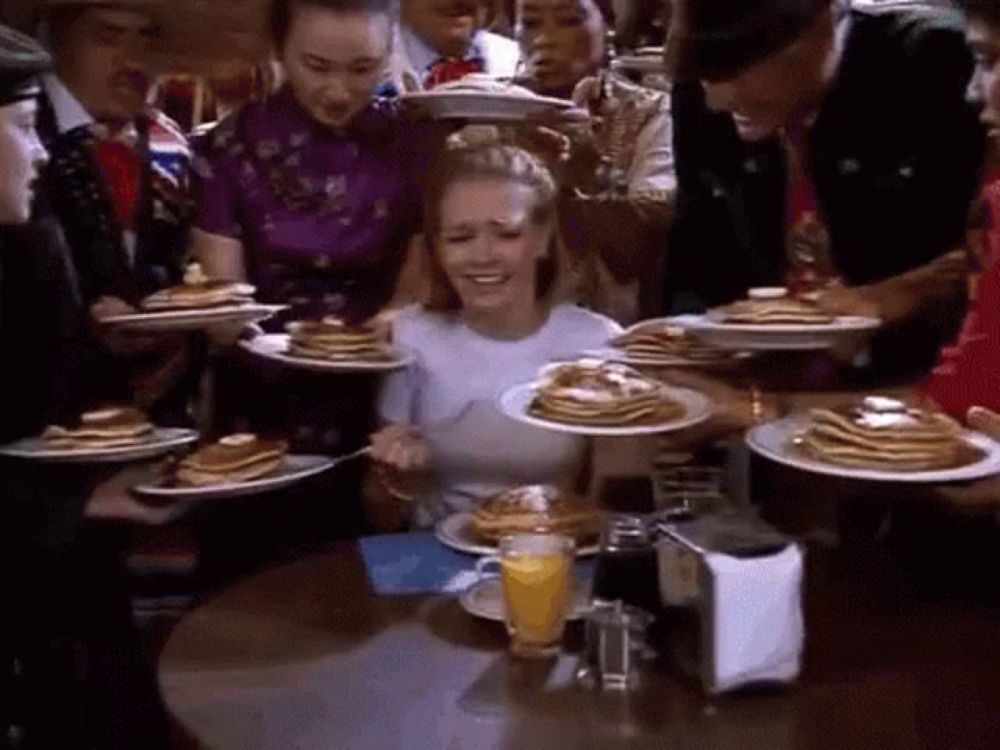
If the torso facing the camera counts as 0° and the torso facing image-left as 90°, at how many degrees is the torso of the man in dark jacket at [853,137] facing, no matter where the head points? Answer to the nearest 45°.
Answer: approximately 45°

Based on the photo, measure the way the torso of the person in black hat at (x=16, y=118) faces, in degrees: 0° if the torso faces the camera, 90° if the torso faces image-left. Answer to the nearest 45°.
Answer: approximately 270°

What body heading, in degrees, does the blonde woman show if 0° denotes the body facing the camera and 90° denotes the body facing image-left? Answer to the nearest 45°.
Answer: approximately 0°

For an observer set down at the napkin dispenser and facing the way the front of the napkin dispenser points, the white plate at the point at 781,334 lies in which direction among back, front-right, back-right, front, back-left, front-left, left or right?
back-left

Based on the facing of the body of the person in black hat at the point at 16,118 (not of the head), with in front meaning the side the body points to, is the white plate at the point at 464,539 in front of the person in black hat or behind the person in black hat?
in front

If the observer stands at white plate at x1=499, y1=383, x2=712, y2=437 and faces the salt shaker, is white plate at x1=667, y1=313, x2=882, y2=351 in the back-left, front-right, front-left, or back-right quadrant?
back-left

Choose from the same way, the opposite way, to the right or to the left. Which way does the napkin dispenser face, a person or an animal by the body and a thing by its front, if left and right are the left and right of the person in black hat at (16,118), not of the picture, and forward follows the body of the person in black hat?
to the right

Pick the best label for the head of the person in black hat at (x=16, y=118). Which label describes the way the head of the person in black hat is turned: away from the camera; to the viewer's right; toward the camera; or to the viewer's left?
to the viewer's right

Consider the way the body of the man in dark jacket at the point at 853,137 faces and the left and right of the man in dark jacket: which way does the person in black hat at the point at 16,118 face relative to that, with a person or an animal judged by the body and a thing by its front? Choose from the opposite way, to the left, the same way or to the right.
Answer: the opposite way
